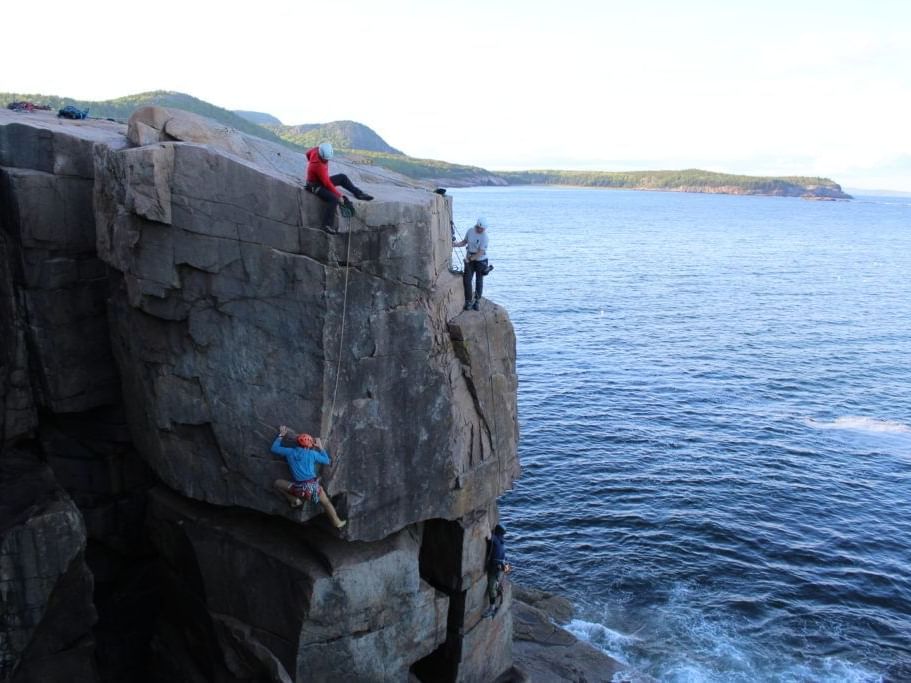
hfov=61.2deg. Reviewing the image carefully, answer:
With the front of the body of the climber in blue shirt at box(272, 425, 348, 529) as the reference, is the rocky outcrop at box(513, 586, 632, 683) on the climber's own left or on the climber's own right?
on the climber's own right

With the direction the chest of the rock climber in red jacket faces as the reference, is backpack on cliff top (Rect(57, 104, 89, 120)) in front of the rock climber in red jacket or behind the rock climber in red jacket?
behind

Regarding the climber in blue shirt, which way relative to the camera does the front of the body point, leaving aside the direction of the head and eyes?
away from the camera

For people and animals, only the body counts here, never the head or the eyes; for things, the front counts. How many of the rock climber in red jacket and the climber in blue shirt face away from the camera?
1

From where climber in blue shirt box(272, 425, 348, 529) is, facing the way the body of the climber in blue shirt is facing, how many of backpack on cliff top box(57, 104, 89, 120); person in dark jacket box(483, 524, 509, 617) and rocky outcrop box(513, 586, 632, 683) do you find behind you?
0

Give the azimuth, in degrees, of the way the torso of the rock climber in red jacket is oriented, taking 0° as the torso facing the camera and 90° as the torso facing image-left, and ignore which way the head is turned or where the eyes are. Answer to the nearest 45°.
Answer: approximately 315°

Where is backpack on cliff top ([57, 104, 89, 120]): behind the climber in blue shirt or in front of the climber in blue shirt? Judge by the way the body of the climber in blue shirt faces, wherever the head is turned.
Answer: in front

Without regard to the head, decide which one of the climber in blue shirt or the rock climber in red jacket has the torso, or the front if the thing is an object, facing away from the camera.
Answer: the climber in blue shirt
